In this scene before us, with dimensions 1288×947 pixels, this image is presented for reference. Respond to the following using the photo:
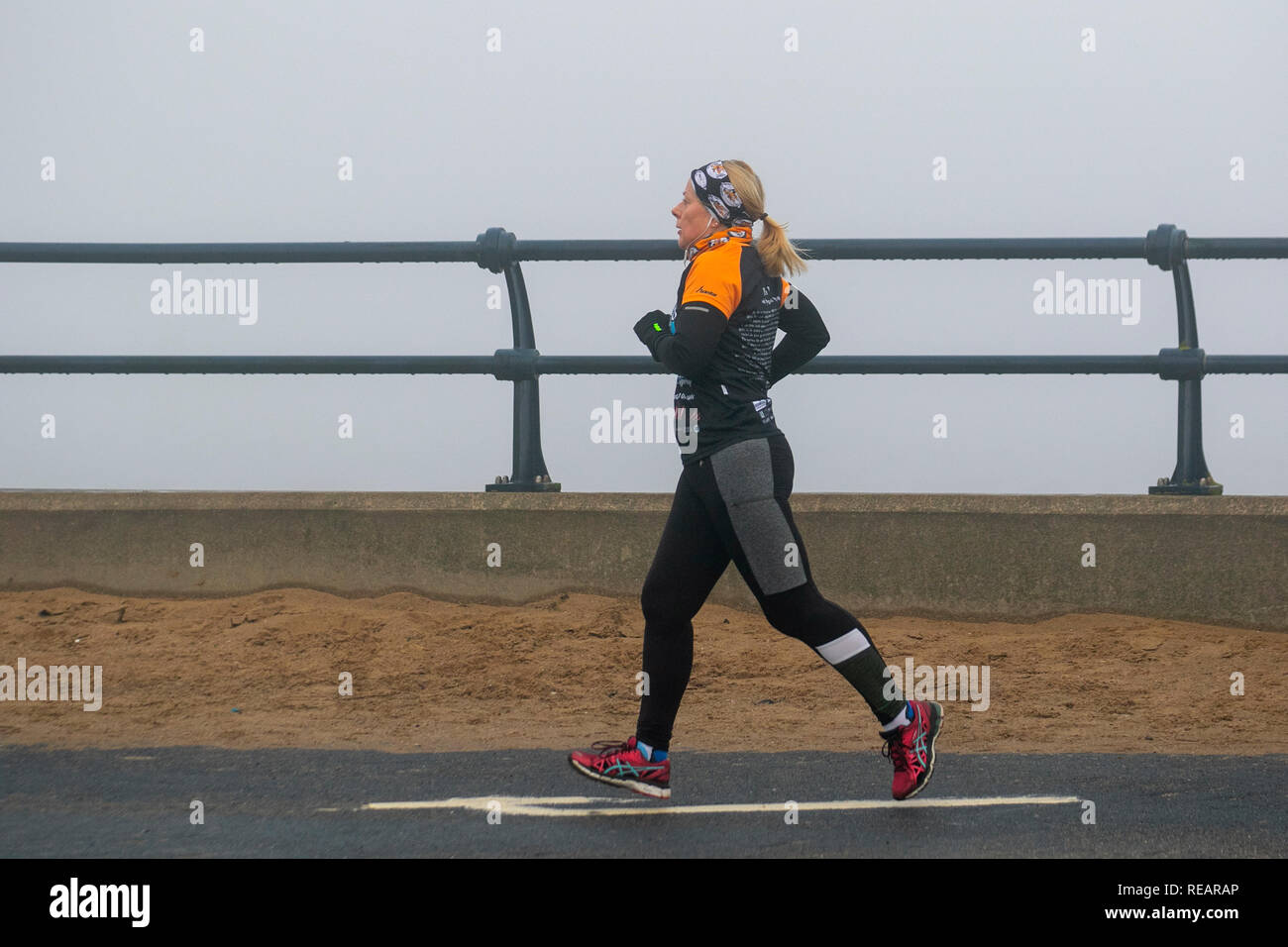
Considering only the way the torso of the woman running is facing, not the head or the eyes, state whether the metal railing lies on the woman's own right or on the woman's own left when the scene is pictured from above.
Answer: on the woman's own right

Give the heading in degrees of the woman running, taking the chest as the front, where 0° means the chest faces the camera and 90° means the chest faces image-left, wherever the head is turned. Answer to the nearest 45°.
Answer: approximately 90°

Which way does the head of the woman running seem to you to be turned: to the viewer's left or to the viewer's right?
to the viewer's left
